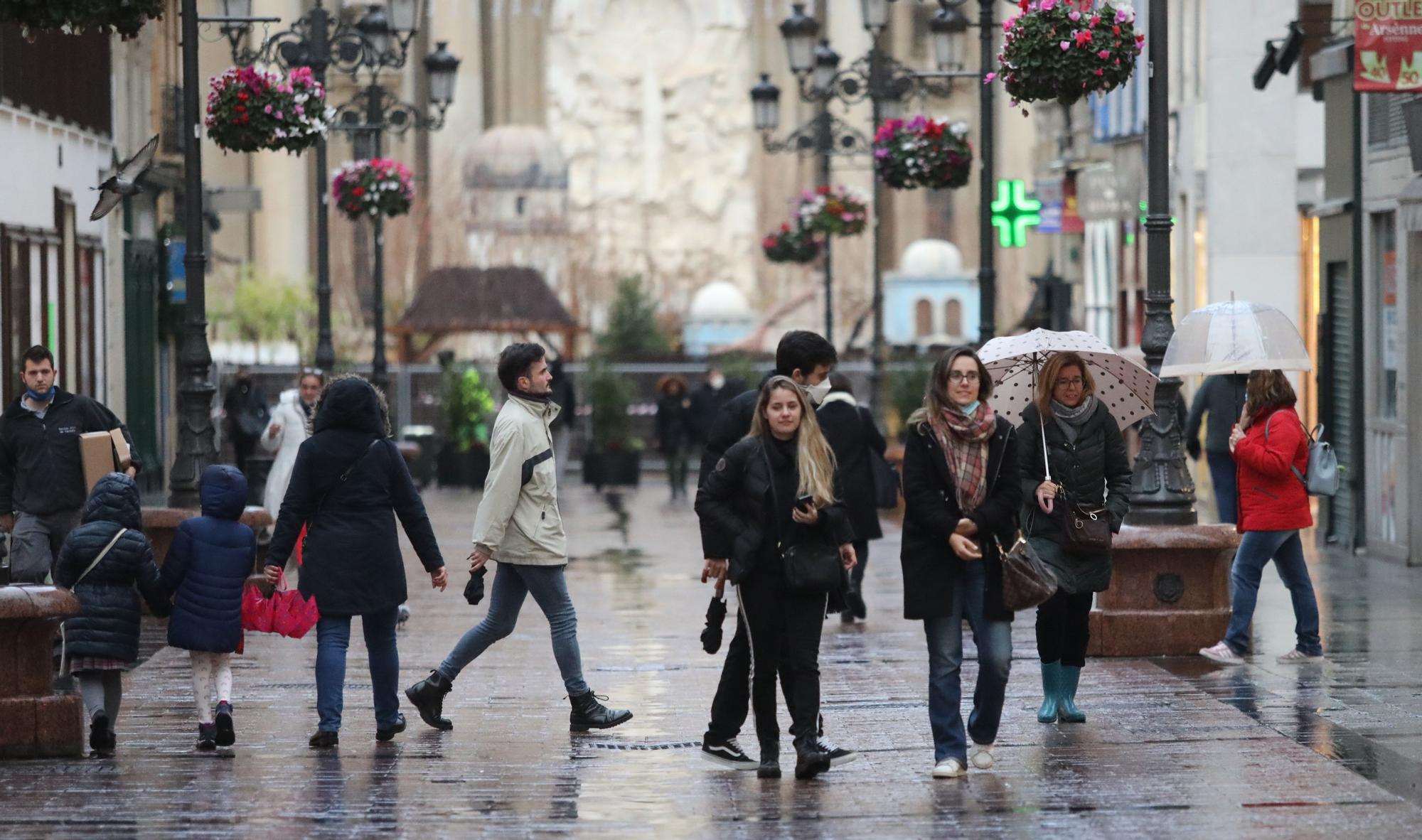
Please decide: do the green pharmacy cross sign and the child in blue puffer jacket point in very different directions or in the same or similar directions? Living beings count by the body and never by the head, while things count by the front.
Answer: very different directions

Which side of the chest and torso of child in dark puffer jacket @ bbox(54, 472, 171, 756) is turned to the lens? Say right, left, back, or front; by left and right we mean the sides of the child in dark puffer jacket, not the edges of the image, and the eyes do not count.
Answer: back

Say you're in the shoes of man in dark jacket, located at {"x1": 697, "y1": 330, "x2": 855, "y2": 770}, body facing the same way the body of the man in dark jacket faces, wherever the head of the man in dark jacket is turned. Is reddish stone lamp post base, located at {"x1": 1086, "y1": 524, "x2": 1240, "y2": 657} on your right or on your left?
on your left

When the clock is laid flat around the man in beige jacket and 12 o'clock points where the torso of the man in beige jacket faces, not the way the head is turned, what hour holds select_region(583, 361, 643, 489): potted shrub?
The potted shrub is roughly at 9 o'clock from the man in beige jacket.

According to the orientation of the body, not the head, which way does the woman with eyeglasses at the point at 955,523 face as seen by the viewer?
toward the camera

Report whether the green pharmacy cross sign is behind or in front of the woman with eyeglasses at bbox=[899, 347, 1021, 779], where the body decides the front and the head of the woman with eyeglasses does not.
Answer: behind

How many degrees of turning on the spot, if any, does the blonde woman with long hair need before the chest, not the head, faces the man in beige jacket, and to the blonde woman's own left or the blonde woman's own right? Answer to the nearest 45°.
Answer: approximately 135° to the blonde woman's own right

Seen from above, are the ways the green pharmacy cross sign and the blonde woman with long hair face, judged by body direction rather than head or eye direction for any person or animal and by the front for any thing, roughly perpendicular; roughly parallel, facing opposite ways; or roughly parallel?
roughly parallel

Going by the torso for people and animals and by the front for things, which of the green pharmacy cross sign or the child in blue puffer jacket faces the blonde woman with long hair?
the green pharmacy cross sign

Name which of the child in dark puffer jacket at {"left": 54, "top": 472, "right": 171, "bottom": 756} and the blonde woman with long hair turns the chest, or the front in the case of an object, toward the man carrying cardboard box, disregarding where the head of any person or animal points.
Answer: the child in dark puffer jacket

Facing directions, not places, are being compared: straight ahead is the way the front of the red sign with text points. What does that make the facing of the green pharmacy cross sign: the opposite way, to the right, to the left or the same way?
the same way

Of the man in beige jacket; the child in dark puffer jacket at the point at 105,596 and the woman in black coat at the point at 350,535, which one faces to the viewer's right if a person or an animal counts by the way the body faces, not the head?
the man in beige jacket

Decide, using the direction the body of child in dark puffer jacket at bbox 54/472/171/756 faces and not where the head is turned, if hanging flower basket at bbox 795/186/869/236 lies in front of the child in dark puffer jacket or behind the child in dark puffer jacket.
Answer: in front

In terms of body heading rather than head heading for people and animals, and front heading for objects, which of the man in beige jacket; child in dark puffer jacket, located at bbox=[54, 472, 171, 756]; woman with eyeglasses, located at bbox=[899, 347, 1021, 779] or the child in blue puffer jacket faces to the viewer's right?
the man in beige jacket

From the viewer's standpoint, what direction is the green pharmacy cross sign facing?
toward the camera

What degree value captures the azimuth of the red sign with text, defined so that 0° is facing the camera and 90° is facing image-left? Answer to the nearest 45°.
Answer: approximately 0°

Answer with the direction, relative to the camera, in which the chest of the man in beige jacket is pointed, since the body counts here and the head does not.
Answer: to the viewer's right

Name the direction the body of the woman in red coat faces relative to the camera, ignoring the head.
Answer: to the viewer's left

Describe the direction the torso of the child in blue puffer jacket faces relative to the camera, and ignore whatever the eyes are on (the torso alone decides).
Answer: away from the camera

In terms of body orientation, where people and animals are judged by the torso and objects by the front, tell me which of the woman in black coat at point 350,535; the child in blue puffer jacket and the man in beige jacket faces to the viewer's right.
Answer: the man in beige jacket
